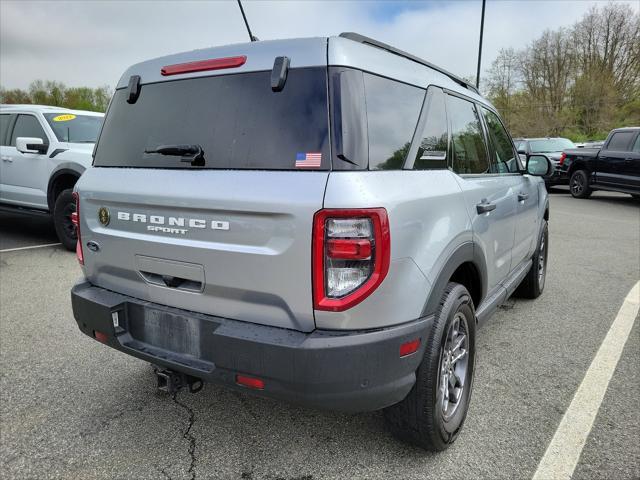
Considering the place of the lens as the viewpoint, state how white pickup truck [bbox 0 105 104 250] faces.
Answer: facing the viewer and to the right of the viewer

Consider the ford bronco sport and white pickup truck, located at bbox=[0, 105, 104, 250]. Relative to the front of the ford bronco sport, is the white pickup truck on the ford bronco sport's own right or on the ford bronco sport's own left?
on the ford bronco sport's own left

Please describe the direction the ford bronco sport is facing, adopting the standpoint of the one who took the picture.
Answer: facing away from the viewer and to the right of the viewer

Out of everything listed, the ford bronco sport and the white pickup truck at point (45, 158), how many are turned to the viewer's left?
0

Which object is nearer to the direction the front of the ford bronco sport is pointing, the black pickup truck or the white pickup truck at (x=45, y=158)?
the black pickup truck

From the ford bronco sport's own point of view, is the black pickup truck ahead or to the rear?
ahead

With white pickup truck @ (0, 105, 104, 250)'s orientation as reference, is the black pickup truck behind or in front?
in front

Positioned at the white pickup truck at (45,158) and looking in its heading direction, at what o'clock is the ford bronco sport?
The ford bronco sport is roughly at 1 o'clock from the white pickup truck.
